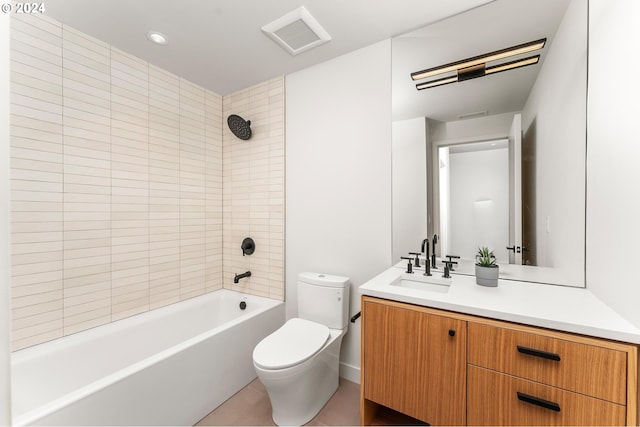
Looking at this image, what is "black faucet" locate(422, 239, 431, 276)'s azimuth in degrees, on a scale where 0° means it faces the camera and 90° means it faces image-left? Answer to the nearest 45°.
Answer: approximately 45°

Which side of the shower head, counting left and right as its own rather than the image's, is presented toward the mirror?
left

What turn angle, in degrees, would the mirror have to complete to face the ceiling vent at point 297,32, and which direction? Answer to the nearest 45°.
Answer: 0° — it already faces it

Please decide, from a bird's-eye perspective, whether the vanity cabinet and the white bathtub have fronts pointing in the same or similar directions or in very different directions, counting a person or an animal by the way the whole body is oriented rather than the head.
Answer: very different directions

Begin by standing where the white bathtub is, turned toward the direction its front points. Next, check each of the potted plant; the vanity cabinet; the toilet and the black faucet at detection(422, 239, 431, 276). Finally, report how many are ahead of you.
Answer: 4

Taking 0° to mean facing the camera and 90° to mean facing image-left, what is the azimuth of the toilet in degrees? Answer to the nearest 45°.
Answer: approximately 45°

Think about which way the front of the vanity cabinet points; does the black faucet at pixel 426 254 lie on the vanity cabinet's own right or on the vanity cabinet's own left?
on the vanity cabinet's own right

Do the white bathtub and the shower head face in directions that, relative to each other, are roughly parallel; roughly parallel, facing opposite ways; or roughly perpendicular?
roughly perpendicular

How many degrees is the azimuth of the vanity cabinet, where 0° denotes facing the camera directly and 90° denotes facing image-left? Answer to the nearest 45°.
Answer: approximately 45°
